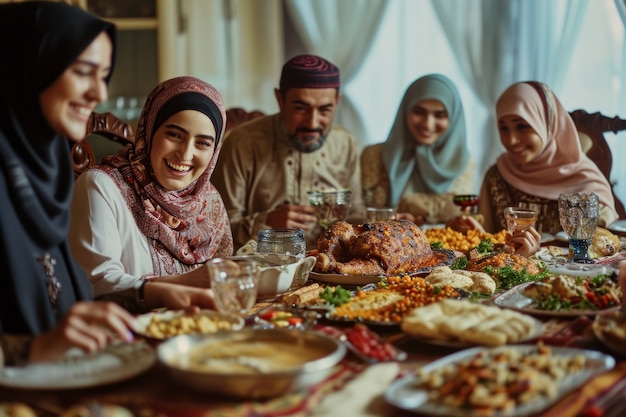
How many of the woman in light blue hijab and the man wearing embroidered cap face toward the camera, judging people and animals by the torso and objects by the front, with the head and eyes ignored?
2

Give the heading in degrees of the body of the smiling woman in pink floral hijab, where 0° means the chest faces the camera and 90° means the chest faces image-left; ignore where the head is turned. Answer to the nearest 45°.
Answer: approximately 315°

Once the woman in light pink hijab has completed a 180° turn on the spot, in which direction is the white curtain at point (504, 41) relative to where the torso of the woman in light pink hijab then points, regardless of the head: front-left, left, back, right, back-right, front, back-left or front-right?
front-left

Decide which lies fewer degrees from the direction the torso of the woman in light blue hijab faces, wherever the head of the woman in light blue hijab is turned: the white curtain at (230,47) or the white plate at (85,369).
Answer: the white plate

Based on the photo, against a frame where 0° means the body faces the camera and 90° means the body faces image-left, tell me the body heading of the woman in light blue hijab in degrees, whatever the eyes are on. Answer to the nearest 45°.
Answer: approximately 0°

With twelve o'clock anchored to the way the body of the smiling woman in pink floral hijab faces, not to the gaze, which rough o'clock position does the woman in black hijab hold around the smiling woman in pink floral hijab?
The woman in black hijab is roughly at 2 o'clock from the smiling woman in pink floral hijab.

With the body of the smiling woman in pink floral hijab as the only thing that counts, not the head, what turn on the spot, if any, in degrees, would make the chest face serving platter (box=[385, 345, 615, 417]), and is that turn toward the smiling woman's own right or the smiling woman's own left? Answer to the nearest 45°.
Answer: approximately 45° to the smiling woman's own right

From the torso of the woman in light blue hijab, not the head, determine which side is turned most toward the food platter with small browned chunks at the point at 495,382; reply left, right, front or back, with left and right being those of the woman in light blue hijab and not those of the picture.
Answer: front

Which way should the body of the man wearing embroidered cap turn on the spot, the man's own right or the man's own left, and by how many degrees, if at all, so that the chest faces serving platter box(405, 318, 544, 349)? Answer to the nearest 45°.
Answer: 0° — they already face it

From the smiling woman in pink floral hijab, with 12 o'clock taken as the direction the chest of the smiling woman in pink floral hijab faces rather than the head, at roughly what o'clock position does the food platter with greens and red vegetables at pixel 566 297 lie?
The food platter with greens and red vegetables is roughly at 12 o'clock from the smiling woman in pink floral hijab.
